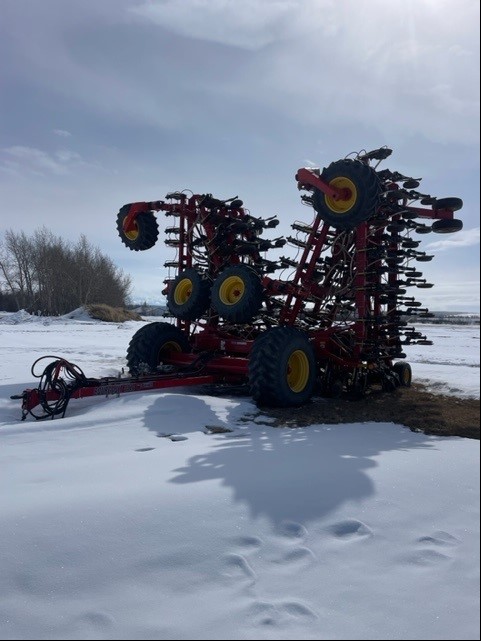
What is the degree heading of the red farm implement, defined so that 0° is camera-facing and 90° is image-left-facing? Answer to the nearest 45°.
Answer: approximately 45°
